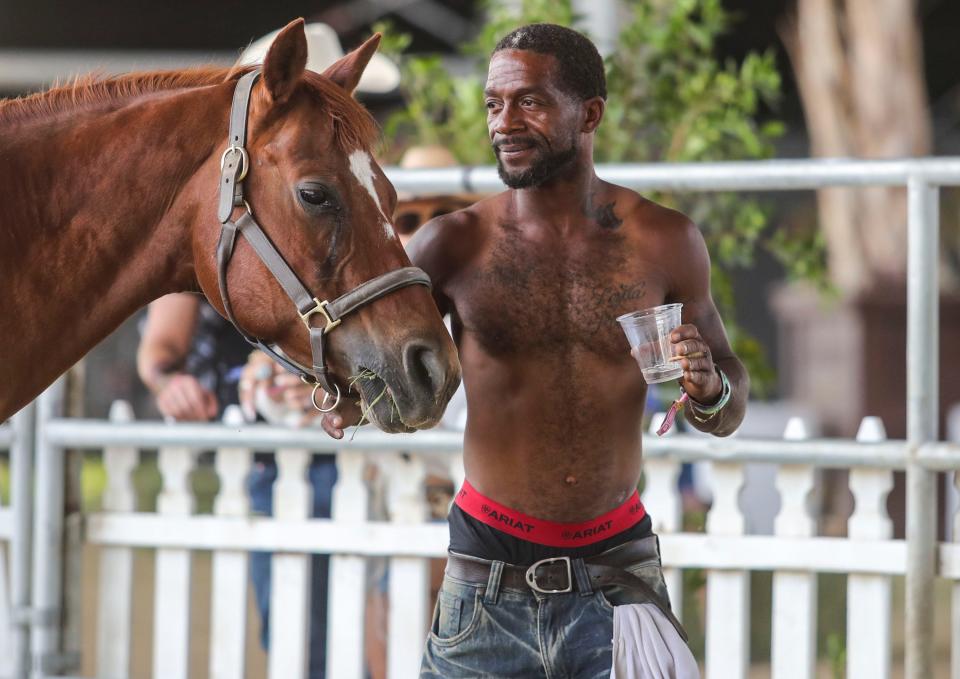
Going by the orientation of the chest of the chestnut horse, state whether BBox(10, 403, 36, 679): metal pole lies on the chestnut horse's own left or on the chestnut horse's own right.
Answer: on the chestnut horse's own left

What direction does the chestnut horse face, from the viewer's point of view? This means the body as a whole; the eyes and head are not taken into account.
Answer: to the viewer's right

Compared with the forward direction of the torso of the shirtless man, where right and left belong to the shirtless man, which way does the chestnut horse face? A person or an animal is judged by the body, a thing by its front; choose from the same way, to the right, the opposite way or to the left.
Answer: to the left

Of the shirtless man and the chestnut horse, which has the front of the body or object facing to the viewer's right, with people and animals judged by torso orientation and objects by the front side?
the chestnut horse

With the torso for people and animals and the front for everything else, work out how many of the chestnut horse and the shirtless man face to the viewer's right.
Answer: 1

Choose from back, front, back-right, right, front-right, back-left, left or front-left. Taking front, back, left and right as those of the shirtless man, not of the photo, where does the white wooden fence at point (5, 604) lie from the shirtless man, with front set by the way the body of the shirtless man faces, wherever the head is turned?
back-right

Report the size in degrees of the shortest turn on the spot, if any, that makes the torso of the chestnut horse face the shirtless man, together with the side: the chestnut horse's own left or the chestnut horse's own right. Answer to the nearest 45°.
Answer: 0° — it already faces them

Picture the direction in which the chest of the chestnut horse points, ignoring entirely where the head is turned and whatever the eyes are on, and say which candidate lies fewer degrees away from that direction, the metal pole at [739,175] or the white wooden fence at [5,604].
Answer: the metal pole

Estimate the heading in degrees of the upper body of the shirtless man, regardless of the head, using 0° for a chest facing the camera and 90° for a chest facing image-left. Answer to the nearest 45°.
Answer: approximately 0°

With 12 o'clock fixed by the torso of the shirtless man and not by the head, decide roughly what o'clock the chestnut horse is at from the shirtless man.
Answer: The chestnut horse is roughly at 3 o'clock from the shirtless man.

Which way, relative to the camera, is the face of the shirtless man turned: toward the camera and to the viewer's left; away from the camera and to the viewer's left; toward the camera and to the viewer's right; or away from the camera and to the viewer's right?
toward the camera and to the viewer's left
